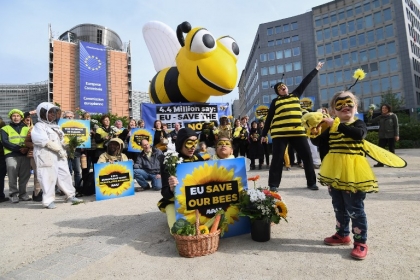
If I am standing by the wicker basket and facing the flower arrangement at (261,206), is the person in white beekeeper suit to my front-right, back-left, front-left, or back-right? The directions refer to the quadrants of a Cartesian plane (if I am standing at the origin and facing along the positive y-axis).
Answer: back-left

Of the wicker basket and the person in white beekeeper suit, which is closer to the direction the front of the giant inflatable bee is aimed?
the wicker basket

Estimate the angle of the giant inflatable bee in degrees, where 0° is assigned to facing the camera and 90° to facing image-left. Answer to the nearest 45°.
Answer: approximately 315°

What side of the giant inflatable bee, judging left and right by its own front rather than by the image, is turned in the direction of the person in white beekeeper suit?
right

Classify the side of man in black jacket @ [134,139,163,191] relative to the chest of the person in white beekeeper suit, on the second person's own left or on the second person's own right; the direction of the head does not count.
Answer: on the second person's own left

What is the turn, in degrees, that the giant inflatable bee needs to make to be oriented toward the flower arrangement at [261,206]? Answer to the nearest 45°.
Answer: approximately 45° to its right

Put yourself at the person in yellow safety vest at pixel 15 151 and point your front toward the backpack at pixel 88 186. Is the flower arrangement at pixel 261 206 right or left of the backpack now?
right

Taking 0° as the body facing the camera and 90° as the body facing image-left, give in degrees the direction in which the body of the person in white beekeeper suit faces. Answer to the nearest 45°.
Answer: approximately 315°
